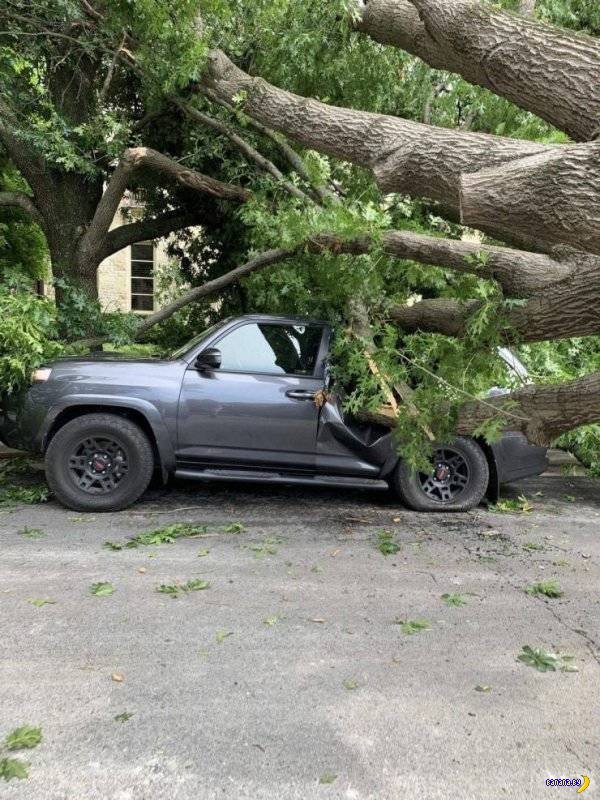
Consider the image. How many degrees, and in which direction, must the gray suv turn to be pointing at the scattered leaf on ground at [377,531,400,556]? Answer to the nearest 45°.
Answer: approximately 135° to its left

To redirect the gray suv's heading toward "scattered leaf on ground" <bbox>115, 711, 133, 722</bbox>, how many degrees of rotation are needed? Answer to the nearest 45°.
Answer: approximately 90° to its left

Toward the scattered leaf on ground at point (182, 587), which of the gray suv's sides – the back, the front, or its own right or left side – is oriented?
left

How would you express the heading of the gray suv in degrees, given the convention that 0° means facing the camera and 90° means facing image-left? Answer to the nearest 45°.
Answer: approximately 90°

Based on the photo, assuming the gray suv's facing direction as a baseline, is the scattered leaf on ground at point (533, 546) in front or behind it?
behind

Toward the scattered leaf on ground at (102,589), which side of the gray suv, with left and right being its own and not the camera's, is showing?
left

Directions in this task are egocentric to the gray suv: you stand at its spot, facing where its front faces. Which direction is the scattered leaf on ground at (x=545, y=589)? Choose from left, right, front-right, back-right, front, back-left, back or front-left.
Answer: back-left

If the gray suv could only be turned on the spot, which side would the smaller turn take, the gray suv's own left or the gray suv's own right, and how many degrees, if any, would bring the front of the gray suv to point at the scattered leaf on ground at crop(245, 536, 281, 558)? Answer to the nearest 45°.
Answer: approximately 135° to the gray suv's own left

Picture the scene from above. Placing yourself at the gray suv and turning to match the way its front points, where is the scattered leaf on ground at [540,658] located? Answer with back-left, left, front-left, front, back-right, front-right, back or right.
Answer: back-left

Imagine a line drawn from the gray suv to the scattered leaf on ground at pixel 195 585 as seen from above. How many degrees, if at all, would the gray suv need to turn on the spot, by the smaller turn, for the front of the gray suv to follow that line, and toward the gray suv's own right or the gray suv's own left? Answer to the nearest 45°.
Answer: approximately 90° to the gray suv's own left

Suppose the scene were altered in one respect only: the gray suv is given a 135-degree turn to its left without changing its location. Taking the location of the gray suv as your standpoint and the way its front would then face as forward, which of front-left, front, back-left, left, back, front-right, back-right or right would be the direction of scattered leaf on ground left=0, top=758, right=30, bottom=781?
front-right
